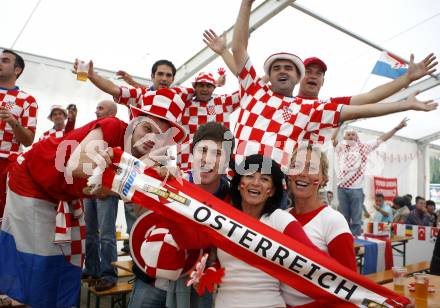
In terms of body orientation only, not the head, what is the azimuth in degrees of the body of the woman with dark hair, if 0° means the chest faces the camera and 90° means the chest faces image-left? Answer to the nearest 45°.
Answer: approximately 0°

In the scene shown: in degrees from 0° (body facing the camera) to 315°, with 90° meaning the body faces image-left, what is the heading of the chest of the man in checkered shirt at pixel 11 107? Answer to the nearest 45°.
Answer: approximately 45°

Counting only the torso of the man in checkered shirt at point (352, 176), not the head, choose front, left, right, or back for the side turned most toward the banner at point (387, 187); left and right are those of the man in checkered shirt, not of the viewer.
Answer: back

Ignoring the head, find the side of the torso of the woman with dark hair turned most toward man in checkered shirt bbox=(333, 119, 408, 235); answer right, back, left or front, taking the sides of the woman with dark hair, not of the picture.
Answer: back

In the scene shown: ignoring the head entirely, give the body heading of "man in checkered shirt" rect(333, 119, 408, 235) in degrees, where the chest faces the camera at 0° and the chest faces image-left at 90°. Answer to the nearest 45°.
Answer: approximately 0°
